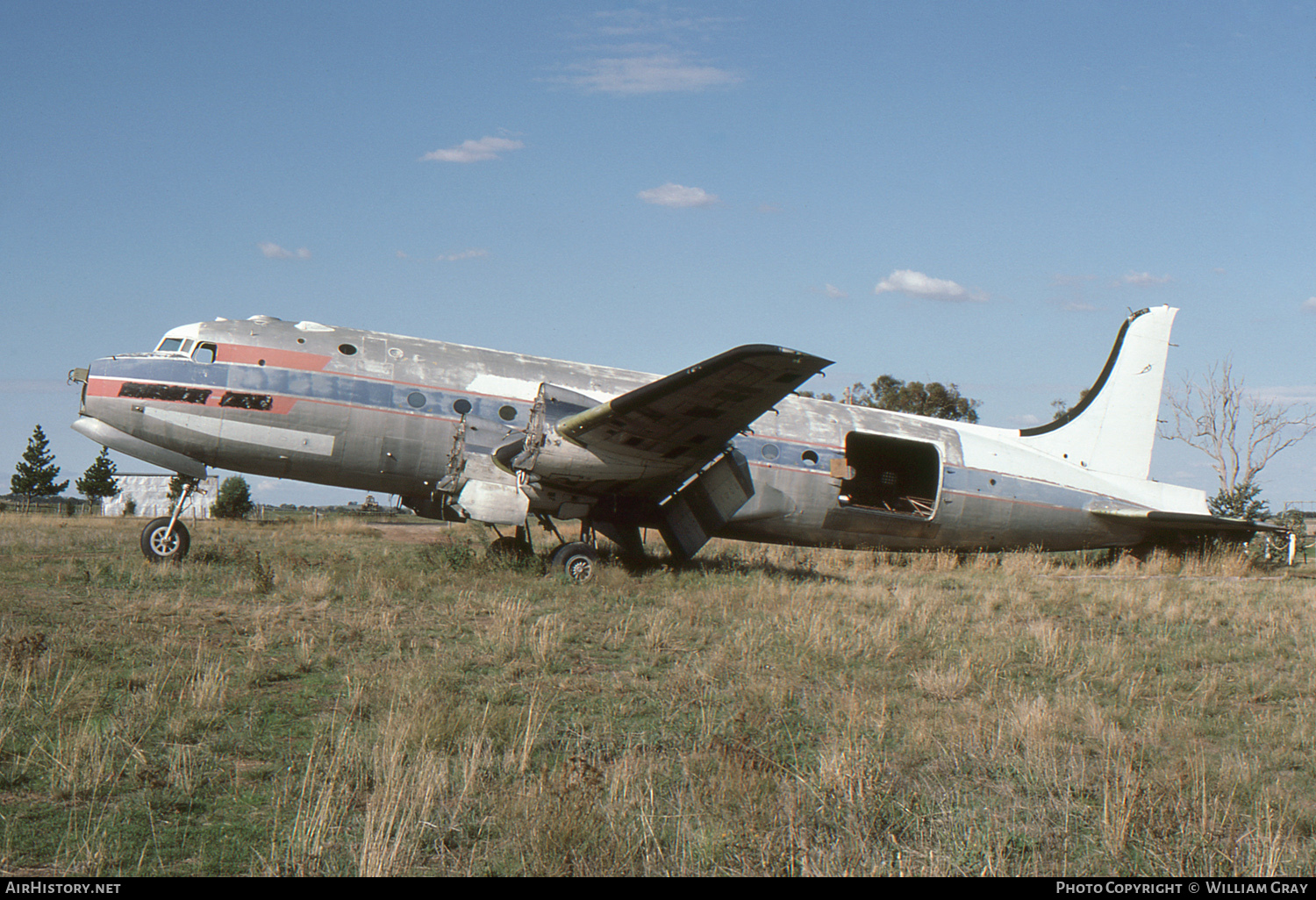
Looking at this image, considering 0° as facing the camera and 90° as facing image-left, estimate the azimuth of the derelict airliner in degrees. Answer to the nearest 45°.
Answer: approximately 90°
